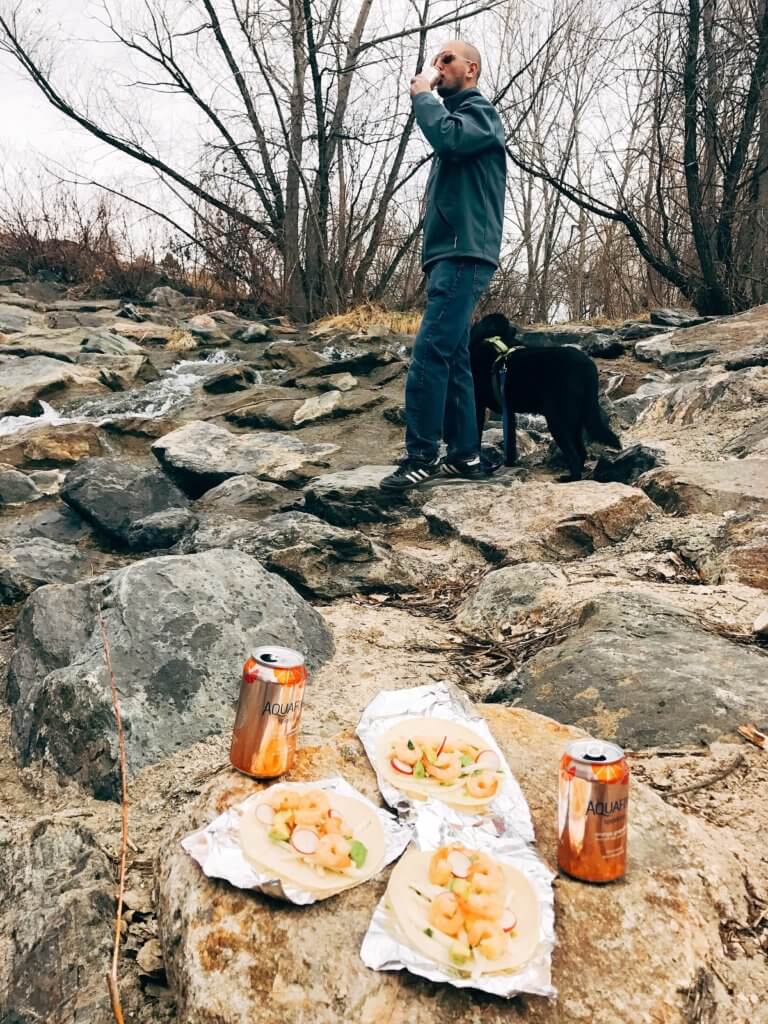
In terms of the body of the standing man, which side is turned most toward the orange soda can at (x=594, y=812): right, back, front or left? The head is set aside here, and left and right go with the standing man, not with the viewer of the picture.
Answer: left

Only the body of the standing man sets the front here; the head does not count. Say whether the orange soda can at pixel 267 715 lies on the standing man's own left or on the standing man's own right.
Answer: on the standing man's own left

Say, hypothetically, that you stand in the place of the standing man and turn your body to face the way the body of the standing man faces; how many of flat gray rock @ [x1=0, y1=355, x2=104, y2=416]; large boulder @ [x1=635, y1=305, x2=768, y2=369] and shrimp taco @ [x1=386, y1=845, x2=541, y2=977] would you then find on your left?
1

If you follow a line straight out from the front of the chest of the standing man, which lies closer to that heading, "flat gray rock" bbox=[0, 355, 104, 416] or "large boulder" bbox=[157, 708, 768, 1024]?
the flat gray rock

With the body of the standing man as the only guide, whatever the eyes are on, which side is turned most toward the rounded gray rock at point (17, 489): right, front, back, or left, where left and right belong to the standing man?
front

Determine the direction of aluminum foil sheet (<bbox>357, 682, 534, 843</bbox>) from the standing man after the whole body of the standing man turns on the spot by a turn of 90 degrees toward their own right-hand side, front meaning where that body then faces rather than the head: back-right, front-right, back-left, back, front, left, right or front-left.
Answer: back

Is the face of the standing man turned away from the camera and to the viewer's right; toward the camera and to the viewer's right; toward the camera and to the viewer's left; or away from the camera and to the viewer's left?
toward the camera and to the viewer's left

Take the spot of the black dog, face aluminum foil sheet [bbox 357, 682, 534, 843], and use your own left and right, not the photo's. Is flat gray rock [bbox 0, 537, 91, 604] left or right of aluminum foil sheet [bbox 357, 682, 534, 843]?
right

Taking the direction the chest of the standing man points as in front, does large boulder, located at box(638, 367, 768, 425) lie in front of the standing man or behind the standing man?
behind

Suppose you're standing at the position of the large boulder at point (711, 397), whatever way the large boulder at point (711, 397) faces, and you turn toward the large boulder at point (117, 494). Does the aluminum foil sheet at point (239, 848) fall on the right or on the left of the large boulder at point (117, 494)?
left

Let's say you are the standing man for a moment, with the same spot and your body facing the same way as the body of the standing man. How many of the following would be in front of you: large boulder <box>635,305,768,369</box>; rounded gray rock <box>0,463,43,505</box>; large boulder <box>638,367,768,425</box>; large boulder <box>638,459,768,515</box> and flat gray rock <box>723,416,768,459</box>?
1

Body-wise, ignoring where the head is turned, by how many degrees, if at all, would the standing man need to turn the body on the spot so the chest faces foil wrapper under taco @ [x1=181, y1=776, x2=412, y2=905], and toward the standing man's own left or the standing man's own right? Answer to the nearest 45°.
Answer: approximately 90° to the standing man's own left

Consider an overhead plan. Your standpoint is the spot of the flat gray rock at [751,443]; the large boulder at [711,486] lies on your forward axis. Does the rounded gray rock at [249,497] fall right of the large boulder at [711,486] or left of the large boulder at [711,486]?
right

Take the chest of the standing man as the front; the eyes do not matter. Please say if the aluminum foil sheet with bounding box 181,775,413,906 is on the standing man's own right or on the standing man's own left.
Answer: on the standing man's own left

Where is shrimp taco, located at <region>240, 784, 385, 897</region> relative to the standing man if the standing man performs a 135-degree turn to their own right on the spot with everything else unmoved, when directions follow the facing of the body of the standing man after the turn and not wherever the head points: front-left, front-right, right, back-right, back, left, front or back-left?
back-right

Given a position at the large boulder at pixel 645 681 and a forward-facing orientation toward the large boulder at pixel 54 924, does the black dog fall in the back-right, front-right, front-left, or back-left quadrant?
back-right

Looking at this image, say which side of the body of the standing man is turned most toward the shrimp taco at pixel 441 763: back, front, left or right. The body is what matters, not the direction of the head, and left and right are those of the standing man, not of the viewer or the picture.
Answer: left

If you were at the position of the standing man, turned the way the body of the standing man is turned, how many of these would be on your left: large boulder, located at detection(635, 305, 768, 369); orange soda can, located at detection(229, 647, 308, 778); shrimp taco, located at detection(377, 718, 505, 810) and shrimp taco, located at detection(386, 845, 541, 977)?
3

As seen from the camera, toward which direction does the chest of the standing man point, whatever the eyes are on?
to the viewer's left
